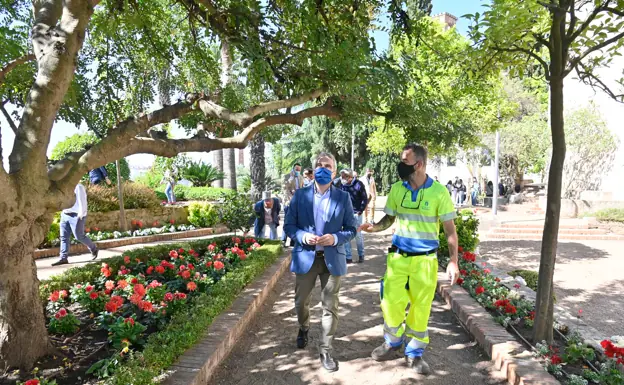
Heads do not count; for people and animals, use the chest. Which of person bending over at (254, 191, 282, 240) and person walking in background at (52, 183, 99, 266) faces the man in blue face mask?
person bending over at (254, 191, 282, 240)

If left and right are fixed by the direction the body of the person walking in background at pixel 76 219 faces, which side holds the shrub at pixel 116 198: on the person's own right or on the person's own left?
on the person's own right

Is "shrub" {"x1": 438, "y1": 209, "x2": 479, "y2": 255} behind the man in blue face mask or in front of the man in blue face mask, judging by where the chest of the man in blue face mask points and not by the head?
behind

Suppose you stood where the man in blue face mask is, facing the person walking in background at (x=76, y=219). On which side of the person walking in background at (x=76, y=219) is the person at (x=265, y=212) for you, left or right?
right

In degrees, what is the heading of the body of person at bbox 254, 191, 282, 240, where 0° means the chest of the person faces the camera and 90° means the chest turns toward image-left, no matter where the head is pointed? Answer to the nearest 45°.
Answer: approximately 0°

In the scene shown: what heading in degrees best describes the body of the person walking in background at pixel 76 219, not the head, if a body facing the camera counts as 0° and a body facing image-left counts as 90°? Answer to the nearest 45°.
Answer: approximately 90°

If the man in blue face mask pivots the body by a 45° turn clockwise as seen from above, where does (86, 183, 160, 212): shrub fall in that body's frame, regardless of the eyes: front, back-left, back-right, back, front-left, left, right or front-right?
right

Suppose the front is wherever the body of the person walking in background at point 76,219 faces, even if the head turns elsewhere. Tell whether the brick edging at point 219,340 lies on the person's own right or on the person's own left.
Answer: on the person's own left

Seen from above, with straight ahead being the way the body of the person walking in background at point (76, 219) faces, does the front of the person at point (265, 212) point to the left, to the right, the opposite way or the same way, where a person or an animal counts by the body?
to the left

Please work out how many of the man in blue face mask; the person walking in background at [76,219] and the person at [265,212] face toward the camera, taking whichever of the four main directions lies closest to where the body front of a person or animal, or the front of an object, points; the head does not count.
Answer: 2

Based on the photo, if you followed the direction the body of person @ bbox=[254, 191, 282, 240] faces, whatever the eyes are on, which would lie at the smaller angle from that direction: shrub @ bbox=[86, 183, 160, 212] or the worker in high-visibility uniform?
the worker in high-visibility uniform

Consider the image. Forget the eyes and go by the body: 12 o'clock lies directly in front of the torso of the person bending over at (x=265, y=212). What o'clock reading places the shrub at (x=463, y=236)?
The shrub is roughly at 10 o'clock from the person bending over.

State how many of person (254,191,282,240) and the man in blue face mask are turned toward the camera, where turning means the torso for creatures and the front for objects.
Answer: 2

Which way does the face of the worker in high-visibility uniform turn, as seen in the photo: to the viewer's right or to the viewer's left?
to the viewer's left

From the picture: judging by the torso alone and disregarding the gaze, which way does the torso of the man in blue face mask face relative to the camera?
toward the camera

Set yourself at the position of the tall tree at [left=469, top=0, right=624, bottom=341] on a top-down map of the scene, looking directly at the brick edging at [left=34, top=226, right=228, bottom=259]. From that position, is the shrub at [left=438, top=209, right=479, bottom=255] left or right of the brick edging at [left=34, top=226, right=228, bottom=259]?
right
